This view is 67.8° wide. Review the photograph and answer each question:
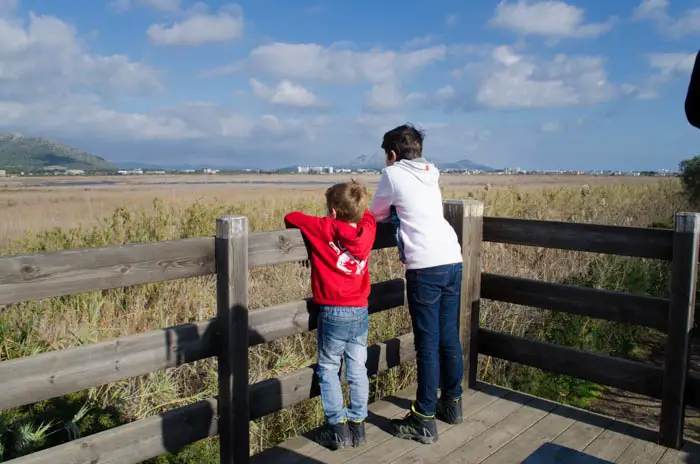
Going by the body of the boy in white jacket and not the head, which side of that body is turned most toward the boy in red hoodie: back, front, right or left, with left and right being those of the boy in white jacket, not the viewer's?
left

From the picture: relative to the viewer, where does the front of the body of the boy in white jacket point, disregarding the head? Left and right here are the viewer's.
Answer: facing away from the viewer and to the left of the viewer

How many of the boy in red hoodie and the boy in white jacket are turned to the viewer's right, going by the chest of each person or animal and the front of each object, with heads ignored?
0

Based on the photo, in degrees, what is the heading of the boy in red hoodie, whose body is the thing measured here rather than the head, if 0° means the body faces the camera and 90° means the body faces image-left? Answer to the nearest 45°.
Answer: approximately 135°

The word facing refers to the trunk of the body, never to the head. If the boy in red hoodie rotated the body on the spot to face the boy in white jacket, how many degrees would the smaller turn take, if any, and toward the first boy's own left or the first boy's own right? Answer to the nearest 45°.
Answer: approximately 135° to the first boy's own right

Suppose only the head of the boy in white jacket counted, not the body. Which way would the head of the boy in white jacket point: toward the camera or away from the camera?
away from the camera
